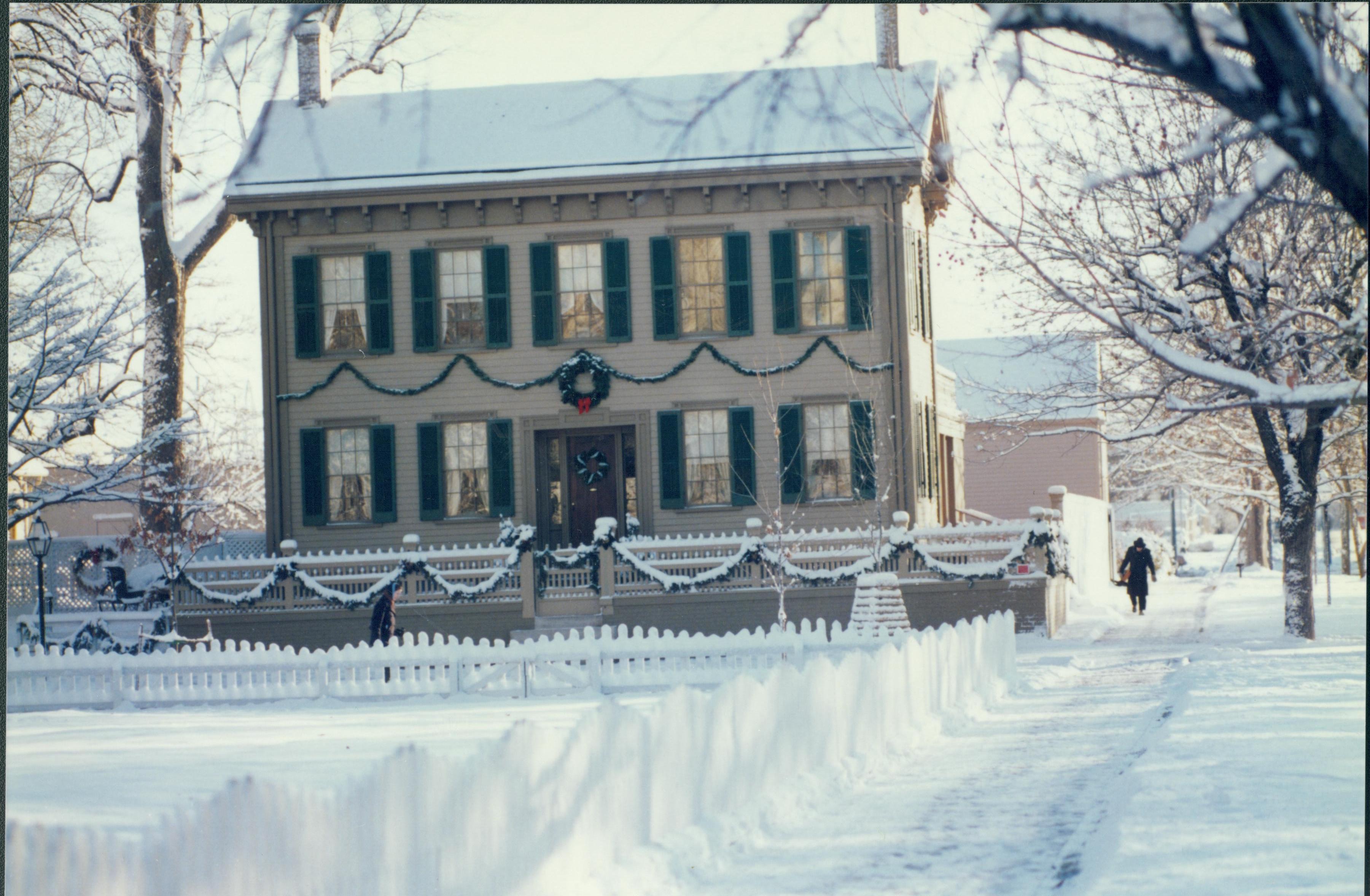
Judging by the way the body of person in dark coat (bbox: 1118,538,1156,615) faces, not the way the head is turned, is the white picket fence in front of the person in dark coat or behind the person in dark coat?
in front

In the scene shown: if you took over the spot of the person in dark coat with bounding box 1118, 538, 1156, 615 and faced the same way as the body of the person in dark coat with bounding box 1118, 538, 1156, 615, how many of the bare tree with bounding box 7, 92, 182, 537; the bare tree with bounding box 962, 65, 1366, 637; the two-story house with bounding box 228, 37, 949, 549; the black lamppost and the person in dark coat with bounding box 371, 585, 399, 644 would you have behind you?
0

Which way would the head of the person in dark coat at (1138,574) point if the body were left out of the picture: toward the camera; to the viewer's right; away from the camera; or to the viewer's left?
toward the camera

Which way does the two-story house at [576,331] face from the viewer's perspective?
toward the camera

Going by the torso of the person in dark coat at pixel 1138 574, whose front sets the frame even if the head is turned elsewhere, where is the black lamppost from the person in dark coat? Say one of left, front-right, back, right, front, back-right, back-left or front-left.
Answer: front-right

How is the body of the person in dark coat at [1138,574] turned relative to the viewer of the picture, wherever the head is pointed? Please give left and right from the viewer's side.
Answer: facing the viewer

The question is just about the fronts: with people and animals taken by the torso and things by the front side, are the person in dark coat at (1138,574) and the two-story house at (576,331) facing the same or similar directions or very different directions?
same or similar directions

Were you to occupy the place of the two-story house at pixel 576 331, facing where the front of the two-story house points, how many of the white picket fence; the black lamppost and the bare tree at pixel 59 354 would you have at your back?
0

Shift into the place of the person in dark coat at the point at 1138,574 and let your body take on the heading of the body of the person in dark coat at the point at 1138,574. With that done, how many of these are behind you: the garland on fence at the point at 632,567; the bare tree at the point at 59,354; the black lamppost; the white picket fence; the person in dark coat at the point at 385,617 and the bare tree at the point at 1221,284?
0

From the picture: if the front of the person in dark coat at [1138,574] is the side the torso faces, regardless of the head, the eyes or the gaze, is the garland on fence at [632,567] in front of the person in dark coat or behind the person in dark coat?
in front

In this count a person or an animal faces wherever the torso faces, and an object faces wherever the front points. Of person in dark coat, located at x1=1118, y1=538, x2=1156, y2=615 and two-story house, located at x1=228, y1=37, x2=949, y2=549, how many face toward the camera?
2
